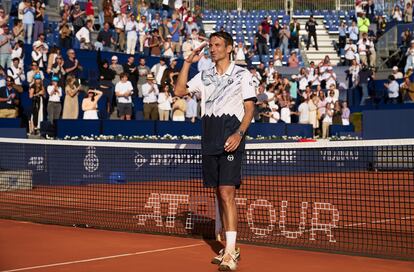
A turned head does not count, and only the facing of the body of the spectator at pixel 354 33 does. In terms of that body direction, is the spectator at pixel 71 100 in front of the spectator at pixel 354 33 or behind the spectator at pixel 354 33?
in front

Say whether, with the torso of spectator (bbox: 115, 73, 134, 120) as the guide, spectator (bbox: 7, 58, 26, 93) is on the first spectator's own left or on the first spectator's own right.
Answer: on the first spectator's own right

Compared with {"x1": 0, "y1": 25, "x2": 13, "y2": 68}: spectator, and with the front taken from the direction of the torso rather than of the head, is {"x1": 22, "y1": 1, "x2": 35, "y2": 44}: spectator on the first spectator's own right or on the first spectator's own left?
on the first spectator's own left
